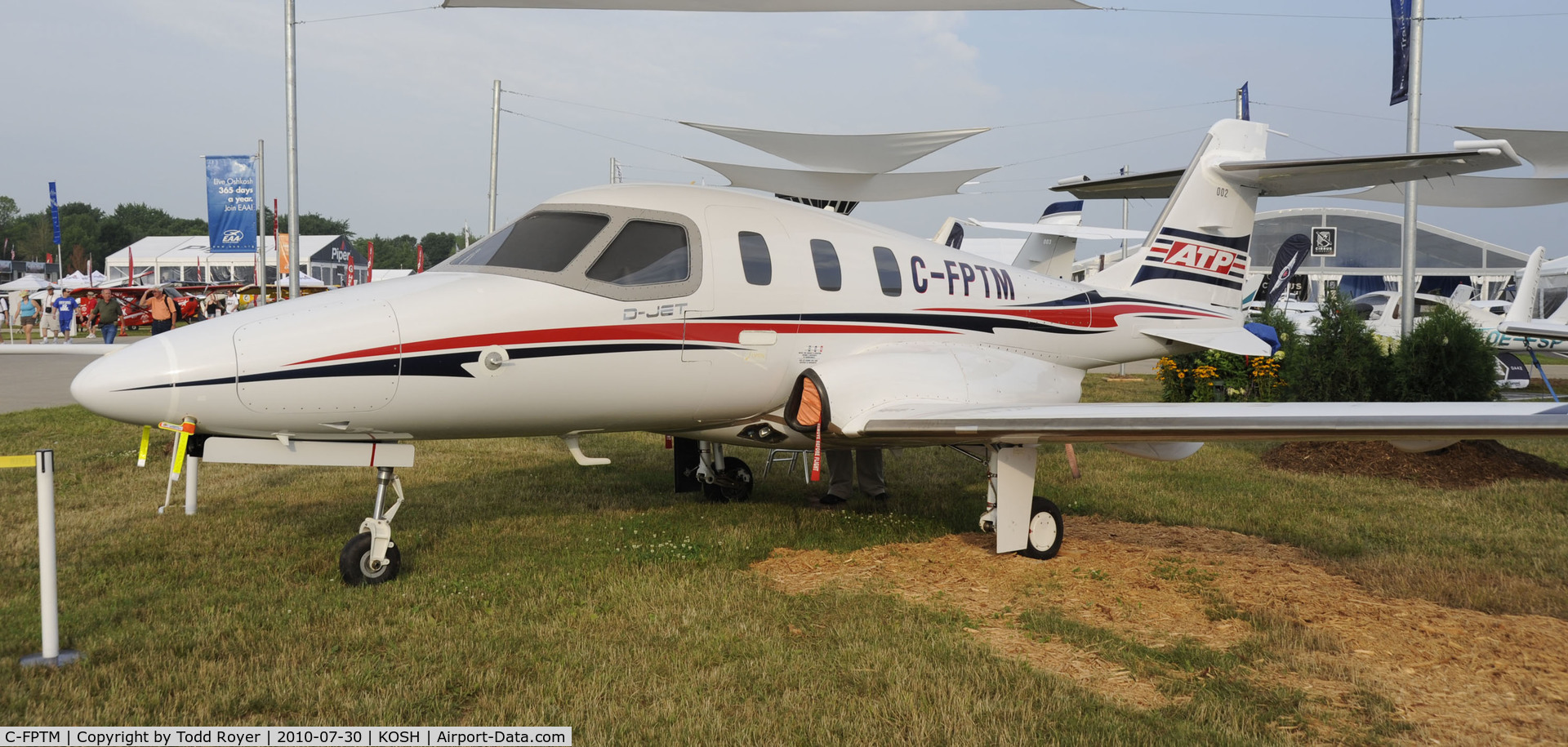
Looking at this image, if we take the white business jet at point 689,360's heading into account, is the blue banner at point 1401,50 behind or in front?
behind

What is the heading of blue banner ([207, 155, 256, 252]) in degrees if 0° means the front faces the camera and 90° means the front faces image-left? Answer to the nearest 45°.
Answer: approximately 0°

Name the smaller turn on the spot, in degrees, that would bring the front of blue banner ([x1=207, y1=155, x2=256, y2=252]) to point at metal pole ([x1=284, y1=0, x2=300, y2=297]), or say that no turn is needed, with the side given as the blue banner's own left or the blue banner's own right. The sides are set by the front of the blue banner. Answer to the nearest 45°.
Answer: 0° — it already faces it

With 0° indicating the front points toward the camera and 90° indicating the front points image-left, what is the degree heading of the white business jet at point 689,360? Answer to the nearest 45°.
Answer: approximately 45°

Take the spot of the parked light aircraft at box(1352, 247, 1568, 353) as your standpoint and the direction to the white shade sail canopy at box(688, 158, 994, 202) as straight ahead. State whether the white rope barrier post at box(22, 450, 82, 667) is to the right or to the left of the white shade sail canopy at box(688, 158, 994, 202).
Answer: left

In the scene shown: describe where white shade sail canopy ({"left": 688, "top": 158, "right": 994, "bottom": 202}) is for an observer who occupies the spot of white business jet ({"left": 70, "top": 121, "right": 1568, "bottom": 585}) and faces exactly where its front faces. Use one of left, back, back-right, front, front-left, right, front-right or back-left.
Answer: back-right

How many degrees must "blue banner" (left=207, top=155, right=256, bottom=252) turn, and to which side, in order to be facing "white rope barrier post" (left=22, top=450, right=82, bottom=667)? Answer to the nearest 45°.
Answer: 0° — it already faces it

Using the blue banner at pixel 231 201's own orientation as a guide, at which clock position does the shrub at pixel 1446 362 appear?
The shrub is roughly at 11 o'clock from the blue banner.

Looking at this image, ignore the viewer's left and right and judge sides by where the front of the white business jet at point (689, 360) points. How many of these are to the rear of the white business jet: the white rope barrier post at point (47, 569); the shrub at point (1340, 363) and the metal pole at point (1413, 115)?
2

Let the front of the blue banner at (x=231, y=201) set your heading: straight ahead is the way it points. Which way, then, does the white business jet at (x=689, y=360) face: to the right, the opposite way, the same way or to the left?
to the right
